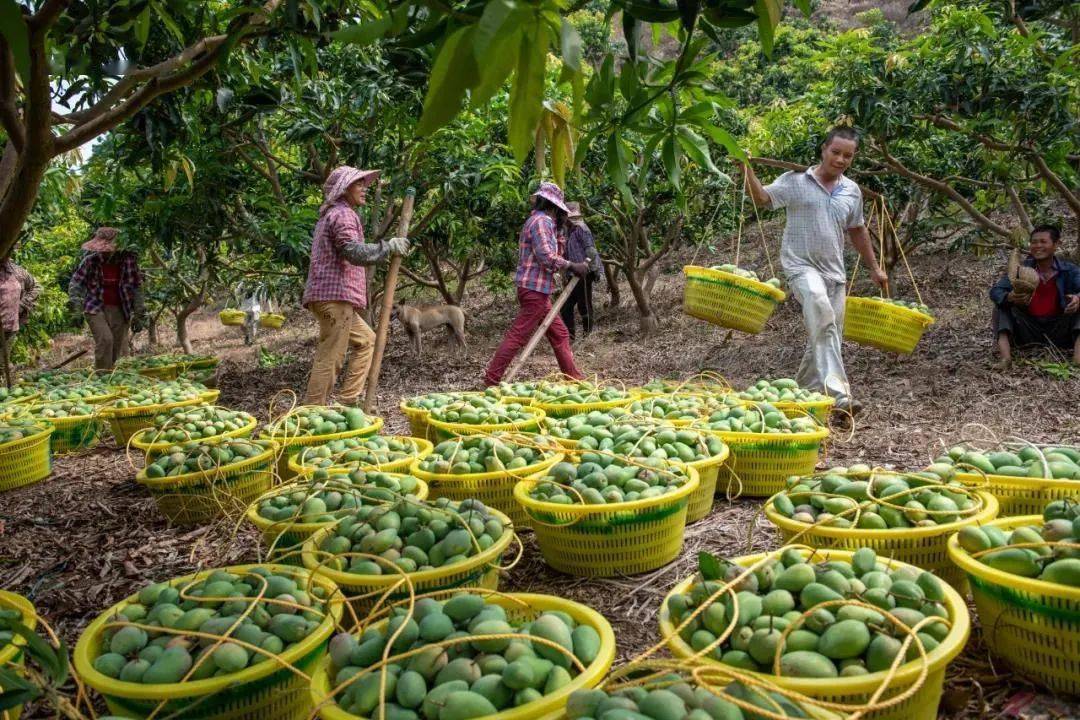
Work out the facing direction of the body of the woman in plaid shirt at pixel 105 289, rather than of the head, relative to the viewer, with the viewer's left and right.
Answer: facing the viewer

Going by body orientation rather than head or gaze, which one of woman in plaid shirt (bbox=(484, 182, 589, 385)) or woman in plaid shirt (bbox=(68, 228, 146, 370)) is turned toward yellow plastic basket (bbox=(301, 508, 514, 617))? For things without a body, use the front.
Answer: woman in plaid shirt (bbox=(68, 228, 146, 370))

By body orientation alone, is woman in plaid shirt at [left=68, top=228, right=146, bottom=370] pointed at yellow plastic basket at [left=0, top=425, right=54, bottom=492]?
yes

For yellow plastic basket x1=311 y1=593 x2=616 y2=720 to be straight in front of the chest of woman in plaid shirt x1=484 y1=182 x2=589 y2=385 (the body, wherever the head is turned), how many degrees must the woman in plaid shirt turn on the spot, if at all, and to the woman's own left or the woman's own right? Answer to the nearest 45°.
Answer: approximately 90° to the woman's own right

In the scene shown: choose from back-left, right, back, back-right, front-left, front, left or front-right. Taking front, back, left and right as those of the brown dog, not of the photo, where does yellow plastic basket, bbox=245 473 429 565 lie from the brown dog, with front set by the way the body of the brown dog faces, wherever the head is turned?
left

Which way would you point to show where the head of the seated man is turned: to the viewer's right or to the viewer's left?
to the viewer's left

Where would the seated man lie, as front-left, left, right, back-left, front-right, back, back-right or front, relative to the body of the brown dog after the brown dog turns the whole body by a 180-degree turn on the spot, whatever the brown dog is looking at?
front-right

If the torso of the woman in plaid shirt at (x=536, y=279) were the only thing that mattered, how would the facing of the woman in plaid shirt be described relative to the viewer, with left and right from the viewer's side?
facing to the right of the viewer

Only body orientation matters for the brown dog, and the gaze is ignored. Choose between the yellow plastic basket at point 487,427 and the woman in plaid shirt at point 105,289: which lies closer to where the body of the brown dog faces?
the woman in plaid shirt

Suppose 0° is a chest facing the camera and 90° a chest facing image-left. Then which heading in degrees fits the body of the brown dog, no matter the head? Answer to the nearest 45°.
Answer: approximately 90°

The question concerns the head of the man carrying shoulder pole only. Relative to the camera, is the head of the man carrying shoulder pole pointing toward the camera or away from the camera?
toward the camera

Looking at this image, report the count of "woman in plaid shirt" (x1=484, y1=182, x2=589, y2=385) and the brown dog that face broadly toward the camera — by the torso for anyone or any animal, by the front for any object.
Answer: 0

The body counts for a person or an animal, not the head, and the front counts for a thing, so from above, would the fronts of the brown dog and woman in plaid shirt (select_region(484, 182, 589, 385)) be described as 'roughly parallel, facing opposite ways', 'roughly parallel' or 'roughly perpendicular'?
roughly parallel, facing opposite ways

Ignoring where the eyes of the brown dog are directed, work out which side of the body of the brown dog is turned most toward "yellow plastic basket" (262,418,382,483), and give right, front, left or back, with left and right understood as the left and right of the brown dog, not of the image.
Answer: left

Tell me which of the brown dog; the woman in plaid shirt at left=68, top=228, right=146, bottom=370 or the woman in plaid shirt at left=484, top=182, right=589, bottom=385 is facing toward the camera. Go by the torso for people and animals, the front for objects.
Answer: the woman in plaid shirt at left=68, top=228, right=146, bottom=370

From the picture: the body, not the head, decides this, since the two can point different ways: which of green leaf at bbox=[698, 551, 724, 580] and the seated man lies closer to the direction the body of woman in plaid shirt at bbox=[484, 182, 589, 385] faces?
the seated man
